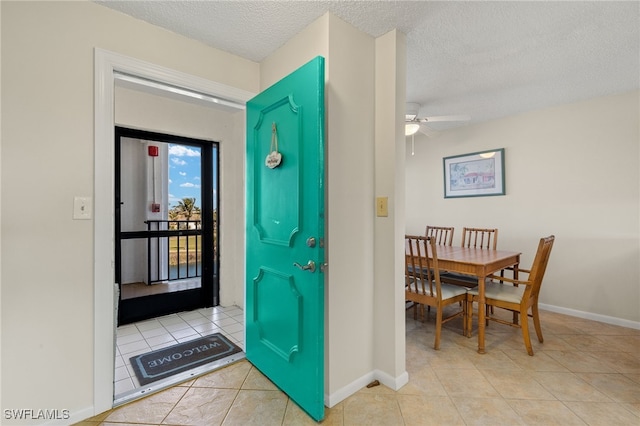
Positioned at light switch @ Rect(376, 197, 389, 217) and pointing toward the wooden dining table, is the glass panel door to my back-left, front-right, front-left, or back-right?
back-left

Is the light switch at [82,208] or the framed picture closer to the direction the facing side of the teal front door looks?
the light switch

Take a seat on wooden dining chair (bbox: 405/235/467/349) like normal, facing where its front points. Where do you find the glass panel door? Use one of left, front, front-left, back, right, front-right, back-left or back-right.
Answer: back-left

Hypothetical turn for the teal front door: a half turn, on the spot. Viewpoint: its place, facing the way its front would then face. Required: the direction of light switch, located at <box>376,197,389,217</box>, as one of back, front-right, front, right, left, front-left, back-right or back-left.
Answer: front-right

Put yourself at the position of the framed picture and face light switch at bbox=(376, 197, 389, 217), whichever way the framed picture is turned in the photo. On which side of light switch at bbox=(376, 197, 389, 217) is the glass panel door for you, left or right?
right

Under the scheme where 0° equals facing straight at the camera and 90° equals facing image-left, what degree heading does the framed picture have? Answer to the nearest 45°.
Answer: approximately 45°

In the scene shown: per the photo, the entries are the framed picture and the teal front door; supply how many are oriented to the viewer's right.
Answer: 0

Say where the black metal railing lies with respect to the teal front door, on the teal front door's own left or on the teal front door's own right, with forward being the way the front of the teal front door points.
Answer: on the teal front door's own right

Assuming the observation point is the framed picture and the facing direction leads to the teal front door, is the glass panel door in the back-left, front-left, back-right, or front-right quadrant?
front-right

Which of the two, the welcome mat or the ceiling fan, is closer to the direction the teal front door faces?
the welcome mat

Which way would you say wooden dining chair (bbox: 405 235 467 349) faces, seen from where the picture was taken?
facing away from the viewer and to the right of the viewer

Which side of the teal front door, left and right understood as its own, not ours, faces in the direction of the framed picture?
back

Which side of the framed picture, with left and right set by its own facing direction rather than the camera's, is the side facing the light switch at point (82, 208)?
front

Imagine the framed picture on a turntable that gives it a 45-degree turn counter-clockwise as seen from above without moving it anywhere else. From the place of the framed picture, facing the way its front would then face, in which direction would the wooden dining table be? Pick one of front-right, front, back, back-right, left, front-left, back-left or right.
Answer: front

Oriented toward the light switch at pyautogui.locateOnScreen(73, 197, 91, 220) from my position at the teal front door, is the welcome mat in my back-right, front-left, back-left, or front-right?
front-right
